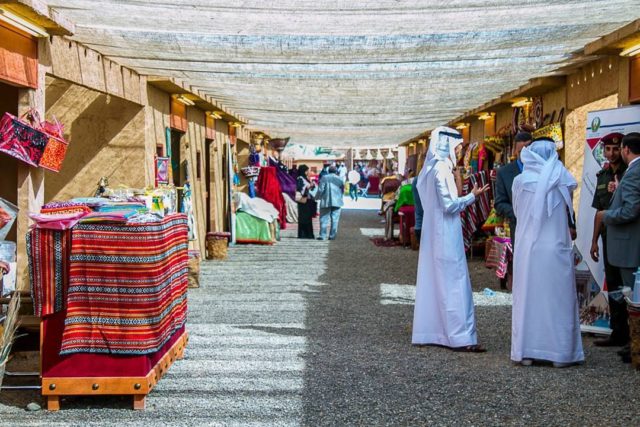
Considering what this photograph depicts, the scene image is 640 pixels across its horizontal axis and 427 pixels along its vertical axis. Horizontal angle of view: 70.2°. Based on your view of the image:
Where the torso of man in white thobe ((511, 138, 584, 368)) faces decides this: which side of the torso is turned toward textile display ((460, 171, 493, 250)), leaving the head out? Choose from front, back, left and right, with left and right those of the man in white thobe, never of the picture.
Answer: front

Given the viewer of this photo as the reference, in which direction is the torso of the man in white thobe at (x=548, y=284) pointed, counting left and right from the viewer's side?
facing away from the viewer

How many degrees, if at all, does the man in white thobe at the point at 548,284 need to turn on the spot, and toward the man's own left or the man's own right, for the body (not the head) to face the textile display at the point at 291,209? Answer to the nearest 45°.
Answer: approximately 45° to the man's own left

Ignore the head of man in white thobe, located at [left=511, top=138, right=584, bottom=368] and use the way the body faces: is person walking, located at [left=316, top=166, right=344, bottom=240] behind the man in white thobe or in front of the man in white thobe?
in front

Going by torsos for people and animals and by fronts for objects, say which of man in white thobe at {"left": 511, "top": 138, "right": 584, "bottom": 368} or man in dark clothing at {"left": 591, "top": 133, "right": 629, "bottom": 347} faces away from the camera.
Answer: the man in white thobe

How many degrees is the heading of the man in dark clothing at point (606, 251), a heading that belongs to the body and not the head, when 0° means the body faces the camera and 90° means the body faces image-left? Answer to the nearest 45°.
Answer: approximately 45°

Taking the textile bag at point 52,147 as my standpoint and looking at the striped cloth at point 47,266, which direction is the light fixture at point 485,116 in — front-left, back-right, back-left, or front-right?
back-left
